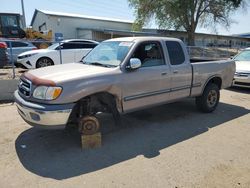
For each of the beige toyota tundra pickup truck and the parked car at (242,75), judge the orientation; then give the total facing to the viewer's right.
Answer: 0

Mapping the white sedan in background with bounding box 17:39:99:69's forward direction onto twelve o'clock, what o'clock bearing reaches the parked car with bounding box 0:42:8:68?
The parked car is roughly at 1 o'clock from the white sedan in background.

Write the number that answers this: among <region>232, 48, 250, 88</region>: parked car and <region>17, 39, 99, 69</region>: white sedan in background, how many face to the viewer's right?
0

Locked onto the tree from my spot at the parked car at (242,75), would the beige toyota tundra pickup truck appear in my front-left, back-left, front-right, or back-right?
back-left

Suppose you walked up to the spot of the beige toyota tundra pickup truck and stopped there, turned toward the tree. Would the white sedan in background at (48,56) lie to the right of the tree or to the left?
left

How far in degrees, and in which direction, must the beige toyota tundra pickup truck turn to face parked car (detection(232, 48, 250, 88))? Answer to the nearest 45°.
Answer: approximately 180°

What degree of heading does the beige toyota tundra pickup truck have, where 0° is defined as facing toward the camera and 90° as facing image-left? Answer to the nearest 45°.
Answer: approximately 45°

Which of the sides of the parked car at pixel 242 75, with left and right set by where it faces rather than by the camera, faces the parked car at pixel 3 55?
right

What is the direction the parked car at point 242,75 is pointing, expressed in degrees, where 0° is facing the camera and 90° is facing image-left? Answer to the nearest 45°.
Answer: approximately 0°

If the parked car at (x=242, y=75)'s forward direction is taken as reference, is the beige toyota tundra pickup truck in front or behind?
in front

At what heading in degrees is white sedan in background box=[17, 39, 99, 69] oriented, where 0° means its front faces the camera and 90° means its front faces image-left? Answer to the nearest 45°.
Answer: approximately 45°
